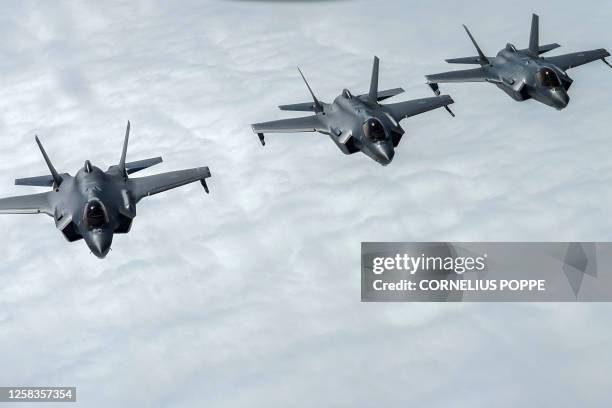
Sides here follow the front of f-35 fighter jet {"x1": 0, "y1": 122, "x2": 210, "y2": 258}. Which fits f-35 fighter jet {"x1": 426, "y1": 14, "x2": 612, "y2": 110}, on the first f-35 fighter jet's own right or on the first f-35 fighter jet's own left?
on the first f-35 fighter jet's own left

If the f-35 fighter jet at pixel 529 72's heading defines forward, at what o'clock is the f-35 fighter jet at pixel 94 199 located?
the f-35 fighter jet at pixel 94 199 is roughly at 3 o'clock from the f-35 fighter jet at pixel 529 72.

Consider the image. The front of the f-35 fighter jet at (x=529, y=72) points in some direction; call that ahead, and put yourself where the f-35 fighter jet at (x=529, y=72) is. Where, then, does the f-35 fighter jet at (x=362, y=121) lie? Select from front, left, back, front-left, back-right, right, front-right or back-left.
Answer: right

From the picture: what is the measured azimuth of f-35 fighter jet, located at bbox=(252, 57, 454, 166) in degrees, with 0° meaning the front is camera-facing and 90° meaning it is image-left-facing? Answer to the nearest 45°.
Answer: approximately 315°

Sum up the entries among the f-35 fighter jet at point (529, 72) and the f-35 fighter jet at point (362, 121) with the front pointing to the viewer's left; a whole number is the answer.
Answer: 0

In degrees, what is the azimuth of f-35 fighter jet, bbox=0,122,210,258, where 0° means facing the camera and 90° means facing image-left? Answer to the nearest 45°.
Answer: approximately 0°

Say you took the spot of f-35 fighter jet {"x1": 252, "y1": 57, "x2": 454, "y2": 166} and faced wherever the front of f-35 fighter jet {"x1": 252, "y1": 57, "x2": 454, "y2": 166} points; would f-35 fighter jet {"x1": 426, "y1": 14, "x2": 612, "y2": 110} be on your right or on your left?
on your left

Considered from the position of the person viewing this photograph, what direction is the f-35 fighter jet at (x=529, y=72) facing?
facing the viewer and to the right of the viewer

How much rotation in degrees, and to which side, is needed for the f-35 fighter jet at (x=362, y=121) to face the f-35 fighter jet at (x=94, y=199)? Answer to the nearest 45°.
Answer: approximately 90° to its right
